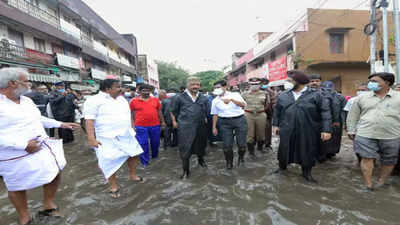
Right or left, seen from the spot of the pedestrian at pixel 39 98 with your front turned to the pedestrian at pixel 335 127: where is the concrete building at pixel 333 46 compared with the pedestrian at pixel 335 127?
left

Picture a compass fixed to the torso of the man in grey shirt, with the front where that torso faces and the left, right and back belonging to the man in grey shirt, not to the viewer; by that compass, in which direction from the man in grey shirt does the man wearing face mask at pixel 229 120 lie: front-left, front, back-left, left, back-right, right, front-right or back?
right

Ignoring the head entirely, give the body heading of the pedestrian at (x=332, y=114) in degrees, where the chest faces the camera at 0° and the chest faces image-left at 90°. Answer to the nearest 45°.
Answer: approximately 45°

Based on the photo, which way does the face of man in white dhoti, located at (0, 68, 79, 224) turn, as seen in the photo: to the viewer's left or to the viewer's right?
to the viewer's right

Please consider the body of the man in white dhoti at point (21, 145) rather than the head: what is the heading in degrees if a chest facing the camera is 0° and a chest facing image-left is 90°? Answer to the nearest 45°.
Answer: approximately 315°

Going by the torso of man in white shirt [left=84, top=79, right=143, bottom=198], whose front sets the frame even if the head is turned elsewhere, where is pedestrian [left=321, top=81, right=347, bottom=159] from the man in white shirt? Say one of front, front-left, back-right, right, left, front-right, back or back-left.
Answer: front-left

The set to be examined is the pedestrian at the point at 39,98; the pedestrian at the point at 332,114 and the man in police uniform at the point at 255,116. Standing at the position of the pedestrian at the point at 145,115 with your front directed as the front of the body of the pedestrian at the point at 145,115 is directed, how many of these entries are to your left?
2

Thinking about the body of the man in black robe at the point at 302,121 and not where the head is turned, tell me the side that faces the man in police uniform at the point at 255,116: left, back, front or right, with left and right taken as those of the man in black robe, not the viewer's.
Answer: right

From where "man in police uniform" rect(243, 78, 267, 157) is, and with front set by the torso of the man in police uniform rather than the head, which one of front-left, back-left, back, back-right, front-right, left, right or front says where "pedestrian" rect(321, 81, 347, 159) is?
left

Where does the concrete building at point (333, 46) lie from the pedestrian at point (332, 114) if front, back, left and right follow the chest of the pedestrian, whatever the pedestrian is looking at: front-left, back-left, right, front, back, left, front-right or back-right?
back-right

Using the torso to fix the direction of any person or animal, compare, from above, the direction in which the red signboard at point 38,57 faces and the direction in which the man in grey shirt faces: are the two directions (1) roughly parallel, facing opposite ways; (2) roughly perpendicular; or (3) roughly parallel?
roughly perpendicular

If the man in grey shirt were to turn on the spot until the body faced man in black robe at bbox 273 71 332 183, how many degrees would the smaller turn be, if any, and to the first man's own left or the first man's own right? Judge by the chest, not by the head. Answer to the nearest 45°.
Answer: approximately 90° to the first man's own right
